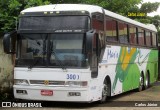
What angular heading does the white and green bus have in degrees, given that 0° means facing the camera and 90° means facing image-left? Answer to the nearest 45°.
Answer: approximately 45°
